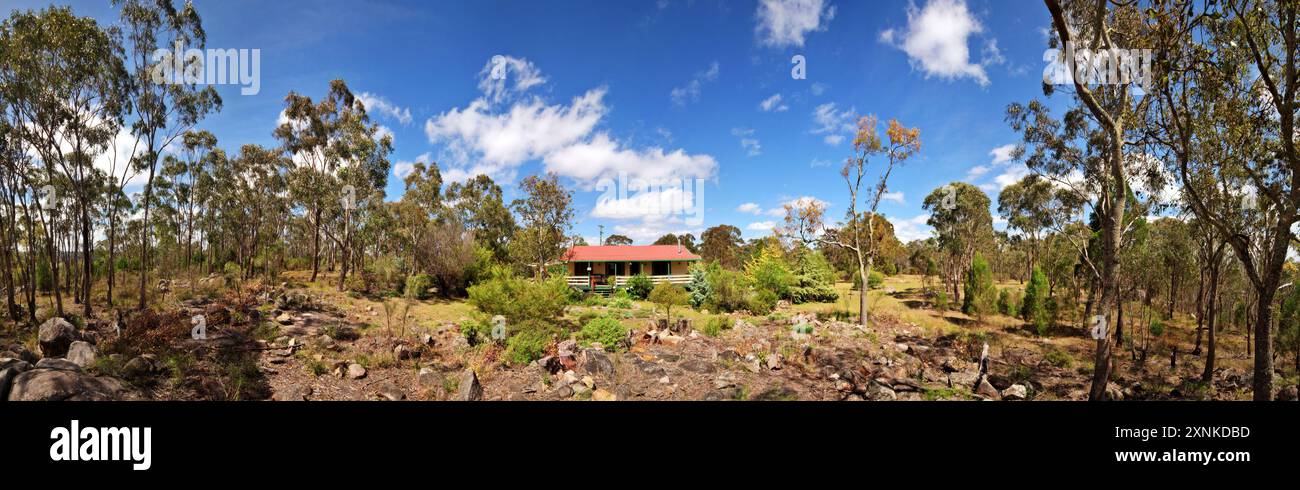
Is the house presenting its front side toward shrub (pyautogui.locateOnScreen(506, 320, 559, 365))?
yes

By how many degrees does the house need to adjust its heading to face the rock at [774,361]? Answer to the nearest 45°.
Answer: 0° — it already faces it

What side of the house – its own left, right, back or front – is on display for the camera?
front

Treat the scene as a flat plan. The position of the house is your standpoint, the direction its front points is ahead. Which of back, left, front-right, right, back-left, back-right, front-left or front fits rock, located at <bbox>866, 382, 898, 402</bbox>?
front

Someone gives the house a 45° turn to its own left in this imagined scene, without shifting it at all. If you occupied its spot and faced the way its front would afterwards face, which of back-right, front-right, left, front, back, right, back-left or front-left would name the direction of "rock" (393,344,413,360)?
front-right

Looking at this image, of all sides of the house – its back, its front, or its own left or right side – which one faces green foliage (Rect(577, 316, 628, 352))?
front

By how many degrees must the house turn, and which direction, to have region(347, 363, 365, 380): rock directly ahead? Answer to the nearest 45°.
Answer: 0° — it already faces it

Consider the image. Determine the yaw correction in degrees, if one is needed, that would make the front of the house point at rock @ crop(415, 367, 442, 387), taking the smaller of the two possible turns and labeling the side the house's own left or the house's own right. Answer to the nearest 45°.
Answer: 0° — it already faces it

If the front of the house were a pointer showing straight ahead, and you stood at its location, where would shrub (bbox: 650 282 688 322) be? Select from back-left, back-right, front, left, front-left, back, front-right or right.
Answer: front

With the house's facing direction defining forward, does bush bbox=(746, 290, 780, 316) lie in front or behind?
in front

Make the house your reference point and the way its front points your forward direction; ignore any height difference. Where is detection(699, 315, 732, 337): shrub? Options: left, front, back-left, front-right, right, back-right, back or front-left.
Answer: front

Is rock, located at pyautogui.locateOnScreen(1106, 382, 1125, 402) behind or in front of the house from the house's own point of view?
in front
